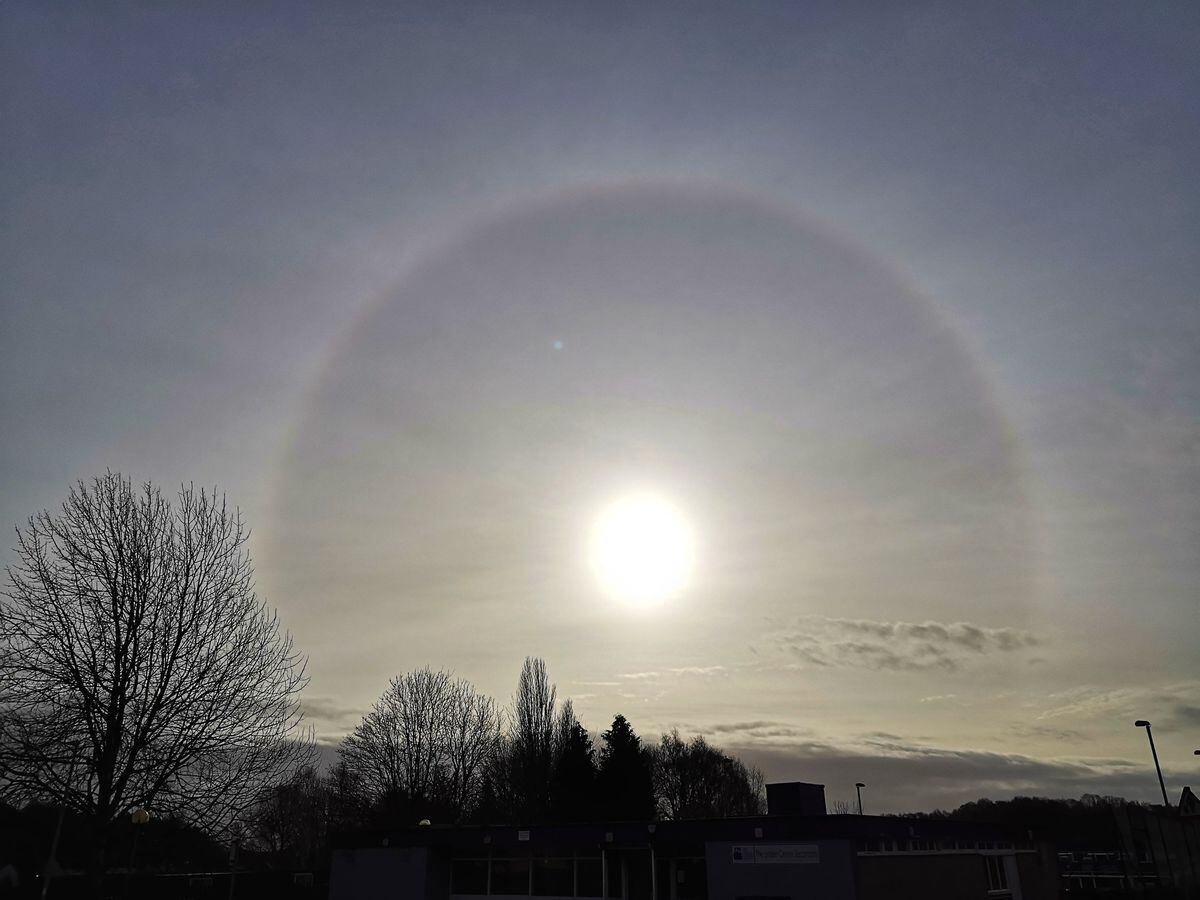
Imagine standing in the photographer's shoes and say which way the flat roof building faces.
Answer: facing the viewer

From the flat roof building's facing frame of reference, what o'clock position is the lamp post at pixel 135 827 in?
The lamp post is roughly at 2 o'clock from the flat roof building.
